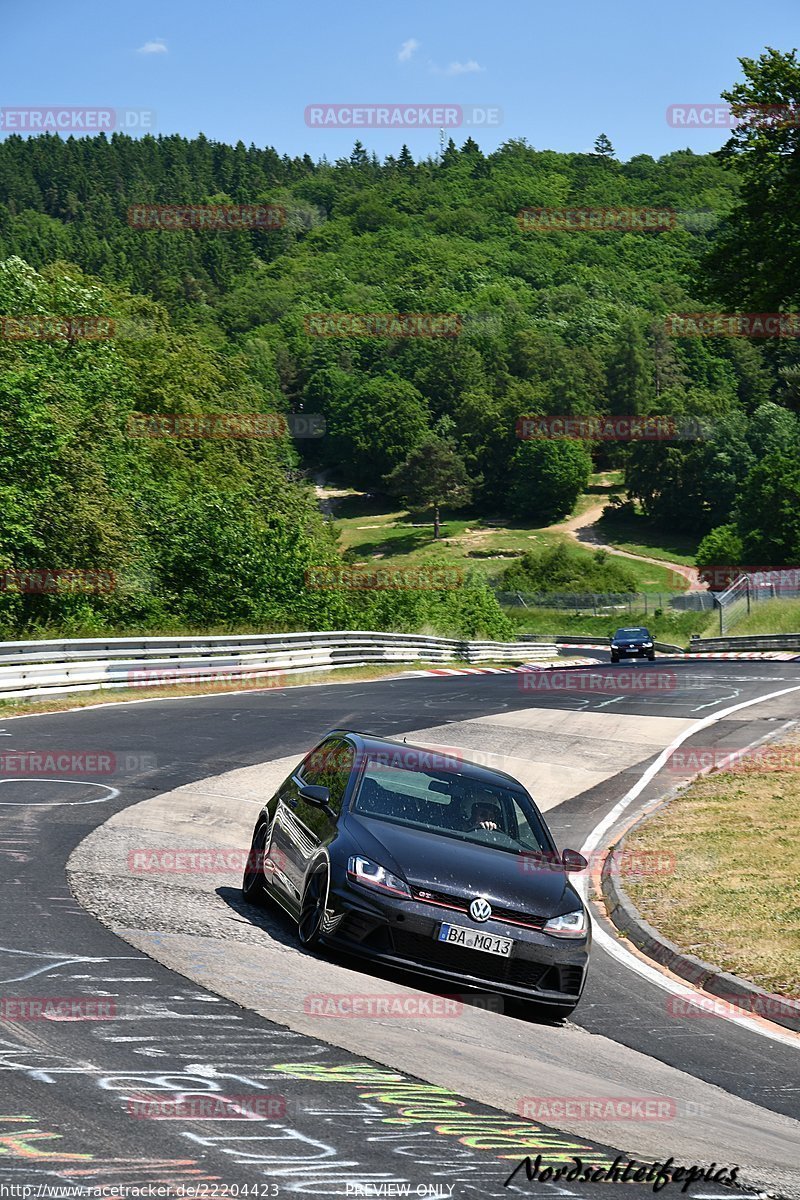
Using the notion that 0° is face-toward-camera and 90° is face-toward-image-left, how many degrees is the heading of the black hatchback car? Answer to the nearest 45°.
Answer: approximately 315°

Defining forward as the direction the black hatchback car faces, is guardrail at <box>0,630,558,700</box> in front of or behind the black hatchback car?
behind
